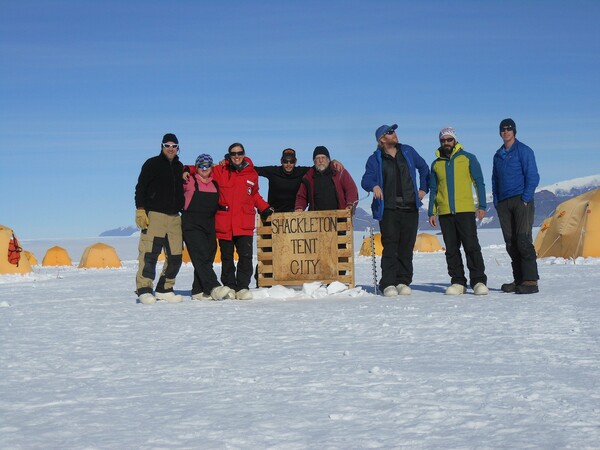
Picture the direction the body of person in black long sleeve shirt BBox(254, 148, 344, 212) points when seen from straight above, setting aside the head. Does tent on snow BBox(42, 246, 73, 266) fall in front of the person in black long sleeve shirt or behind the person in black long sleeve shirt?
behind

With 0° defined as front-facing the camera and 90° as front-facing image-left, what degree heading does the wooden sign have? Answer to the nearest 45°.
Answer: approximately 0°

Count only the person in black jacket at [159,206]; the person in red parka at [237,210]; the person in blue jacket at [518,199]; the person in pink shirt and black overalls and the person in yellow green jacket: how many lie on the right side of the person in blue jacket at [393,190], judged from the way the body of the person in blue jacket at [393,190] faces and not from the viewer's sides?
3

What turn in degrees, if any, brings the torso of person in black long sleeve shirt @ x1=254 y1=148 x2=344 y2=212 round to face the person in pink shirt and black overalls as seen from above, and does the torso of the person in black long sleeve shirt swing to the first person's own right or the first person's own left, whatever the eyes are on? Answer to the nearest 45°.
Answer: approximately 45° to the first person's own right

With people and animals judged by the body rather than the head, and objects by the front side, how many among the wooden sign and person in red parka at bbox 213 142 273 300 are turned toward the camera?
2

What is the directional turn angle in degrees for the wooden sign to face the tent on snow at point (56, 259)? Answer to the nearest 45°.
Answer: approximately 135° to its right

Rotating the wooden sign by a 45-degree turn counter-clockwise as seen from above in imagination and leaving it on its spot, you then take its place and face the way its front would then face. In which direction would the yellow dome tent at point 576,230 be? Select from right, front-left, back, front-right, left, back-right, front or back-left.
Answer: left

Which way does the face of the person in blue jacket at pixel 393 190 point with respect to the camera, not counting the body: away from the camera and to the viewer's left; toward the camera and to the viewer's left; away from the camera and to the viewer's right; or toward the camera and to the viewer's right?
toward the camera and to the viewer's right

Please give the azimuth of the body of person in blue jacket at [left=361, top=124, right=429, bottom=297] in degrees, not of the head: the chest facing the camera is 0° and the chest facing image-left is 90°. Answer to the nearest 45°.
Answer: approximately 0°

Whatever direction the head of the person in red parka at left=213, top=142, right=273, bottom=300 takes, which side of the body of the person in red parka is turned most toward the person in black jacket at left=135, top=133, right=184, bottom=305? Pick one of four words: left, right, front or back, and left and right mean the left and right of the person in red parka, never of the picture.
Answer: right

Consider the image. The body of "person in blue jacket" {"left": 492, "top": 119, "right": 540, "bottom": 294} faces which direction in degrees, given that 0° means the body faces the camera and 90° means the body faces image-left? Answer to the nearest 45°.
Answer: approximately 45°

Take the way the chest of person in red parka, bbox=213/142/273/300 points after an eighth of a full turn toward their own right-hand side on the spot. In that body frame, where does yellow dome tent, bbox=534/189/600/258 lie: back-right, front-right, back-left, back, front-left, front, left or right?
back
